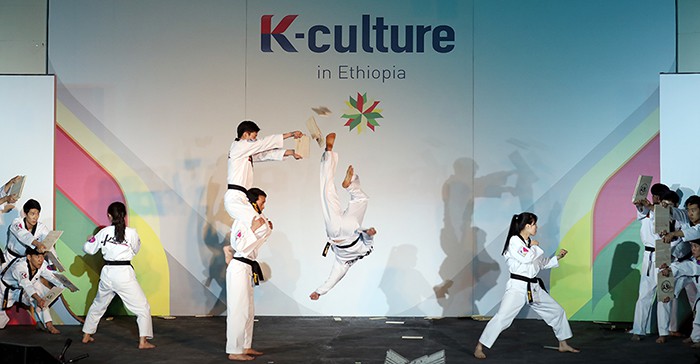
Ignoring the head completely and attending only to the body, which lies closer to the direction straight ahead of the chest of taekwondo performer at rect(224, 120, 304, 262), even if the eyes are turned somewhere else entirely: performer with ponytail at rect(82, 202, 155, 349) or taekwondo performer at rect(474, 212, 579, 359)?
the taekwondo performer

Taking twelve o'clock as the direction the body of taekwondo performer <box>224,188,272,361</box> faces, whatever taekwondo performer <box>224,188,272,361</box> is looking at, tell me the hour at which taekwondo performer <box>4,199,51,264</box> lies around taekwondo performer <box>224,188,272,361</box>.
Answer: taekwondo performer <box>4,199,51,264</box> is roughly at 7 o'clock from taekwondo performer <box>224,188,272,361</box>.

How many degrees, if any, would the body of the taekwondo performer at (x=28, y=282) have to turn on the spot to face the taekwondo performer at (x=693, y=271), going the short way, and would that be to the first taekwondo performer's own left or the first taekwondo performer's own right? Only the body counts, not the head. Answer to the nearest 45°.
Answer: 0° — they already face them

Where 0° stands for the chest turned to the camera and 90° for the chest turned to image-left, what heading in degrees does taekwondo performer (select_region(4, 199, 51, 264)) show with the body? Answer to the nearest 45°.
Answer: approximately 315°

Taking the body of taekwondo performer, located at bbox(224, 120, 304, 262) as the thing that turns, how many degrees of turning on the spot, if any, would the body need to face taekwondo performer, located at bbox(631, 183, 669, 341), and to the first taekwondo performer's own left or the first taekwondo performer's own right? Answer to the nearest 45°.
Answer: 0° — they already face them

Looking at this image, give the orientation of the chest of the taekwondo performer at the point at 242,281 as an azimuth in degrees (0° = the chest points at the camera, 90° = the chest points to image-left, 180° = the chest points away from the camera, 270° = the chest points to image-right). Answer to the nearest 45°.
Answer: approximately 270°

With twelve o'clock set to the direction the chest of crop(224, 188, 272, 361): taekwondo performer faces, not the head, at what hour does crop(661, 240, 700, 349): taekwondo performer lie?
crop(661, 240, 700, 349): taekwondo performer is roughly at 12 o'clock from crop(224, 188, 272, 361): taekwondo performer.
